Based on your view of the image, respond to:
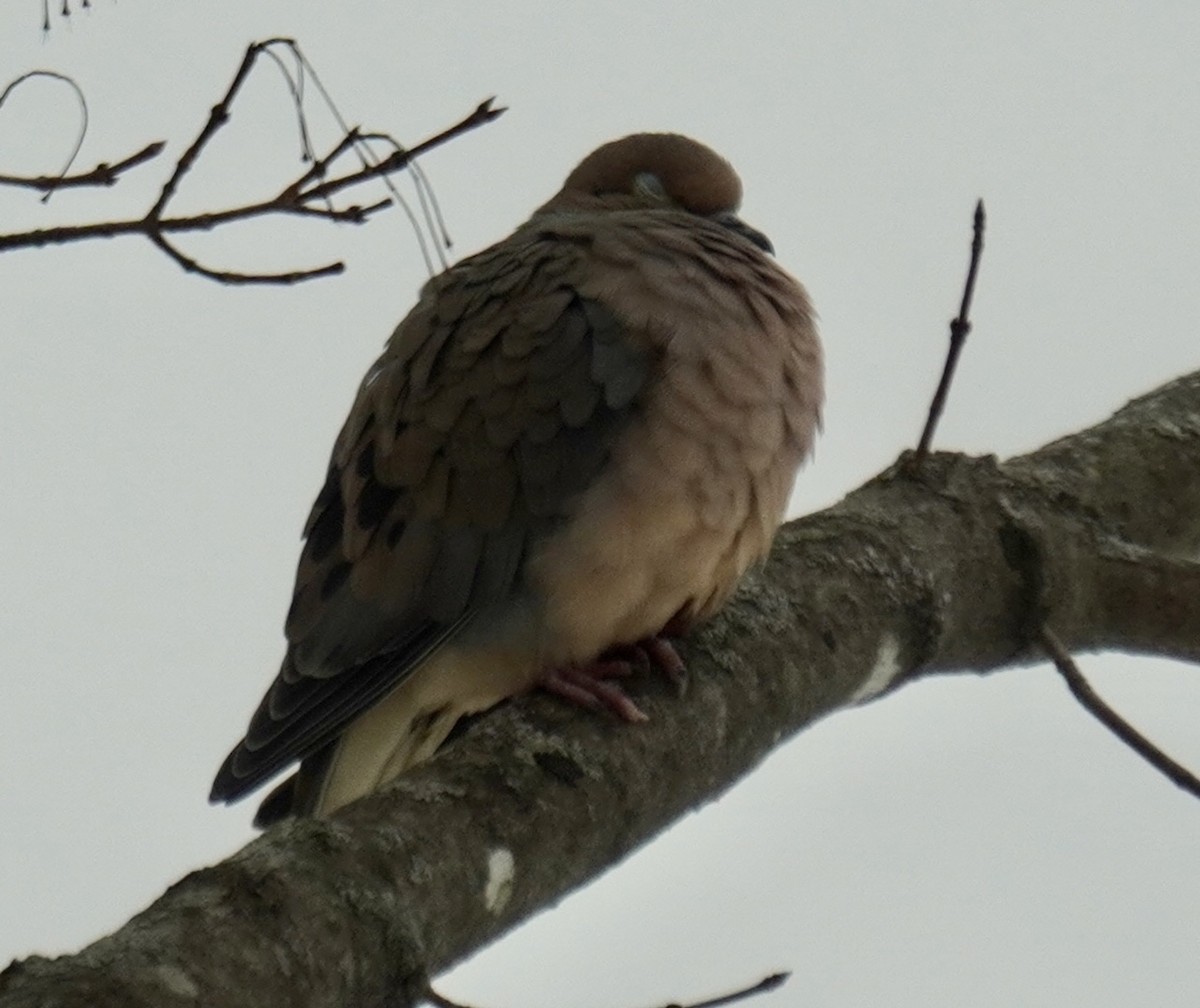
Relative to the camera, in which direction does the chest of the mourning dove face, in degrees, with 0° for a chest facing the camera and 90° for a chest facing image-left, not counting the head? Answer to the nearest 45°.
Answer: approximately 270°
